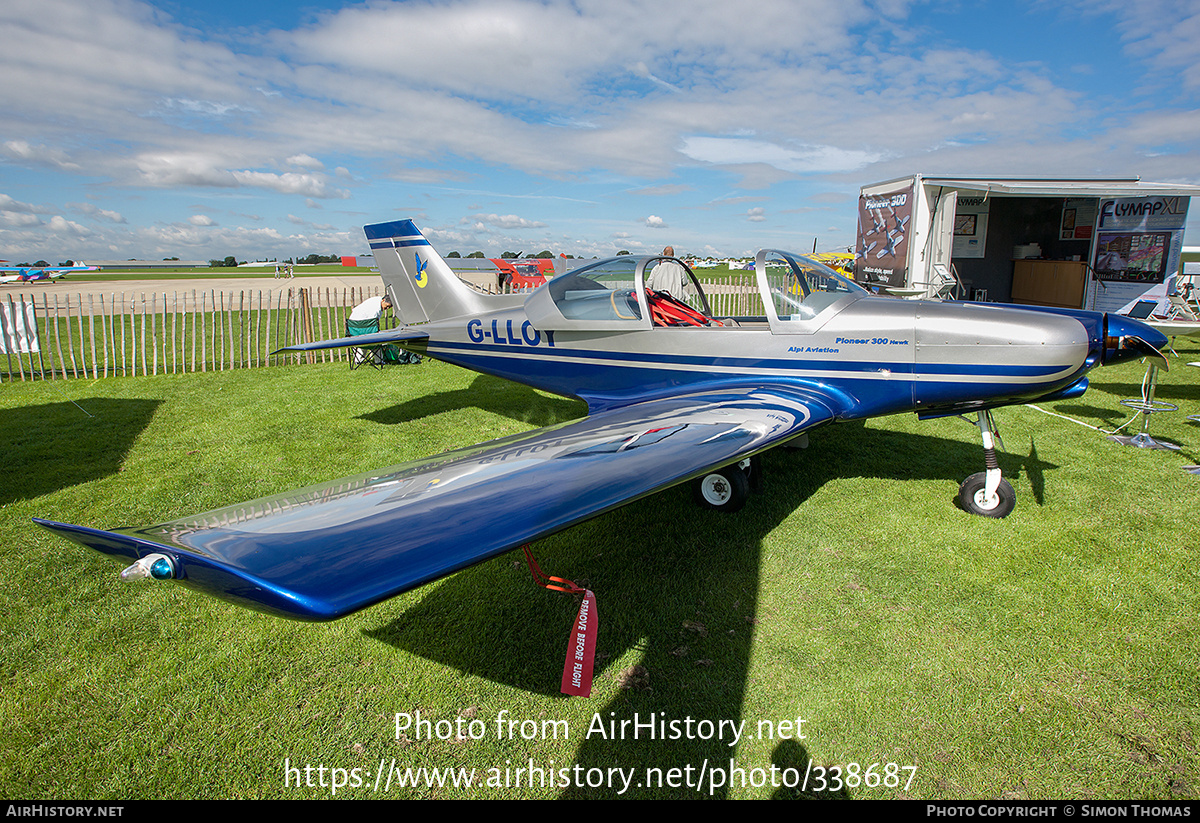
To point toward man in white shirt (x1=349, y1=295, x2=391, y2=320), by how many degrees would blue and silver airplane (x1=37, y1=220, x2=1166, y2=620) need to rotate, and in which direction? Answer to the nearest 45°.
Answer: approximately 180°

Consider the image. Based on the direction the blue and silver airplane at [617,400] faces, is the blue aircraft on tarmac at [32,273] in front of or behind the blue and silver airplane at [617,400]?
behind

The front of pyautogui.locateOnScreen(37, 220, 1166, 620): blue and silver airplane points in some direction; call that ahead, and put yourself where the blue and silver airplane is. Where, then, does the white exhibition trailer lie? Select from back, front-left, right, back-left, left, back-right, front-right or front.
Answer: left

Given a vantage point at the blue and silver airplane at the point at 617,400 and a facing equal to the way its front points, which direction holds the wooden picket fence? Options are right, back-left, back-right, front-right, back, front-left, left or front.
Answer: back

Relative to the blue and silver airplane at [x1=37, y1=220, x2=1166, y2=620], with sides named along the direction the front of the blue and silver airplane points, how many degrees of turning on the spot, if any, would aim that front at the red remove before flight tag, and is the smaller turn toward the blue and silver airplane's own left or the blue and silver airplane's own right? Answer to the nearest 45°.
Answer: approximately 45° to the blue and silver airplane's own right

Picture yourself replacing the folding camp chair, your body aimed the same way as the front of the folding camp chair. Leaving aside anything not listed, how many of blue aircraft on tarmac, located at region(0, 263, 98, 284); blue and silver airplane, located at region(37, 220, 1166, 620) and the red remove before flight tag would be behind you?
2

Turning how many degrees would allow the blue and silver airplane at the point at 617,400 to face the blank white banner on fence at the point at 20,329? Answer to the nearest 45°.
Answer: approximately 180°
